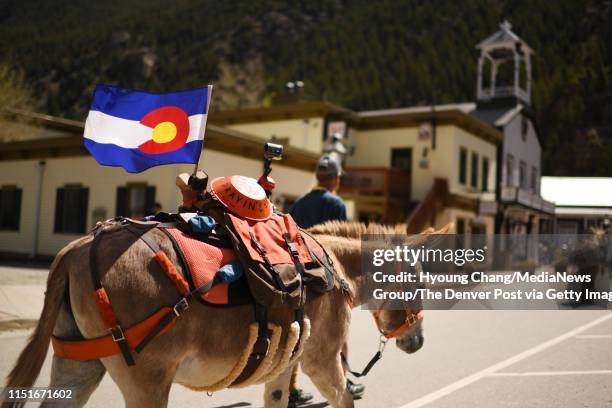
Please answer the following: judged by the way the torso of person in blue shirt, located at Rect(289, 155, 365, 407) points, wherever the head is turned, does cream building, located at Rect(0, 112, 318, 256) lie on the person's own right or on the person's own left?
on the person's own left

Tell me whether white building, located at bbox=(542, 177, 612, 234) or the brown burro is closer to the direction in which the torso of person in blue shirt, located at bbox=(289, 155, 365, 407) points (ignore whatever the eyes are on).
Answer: the white building

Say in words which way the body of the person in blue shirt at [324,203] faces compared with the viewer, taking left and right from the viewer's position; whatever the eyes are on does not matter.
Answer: facing away from the viewer and to the right of the viewer

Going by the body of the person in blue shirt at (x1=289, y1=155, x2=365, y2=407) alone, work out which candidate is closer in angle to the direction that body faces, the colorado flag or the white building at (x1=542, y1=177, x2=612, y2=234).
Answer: the white building

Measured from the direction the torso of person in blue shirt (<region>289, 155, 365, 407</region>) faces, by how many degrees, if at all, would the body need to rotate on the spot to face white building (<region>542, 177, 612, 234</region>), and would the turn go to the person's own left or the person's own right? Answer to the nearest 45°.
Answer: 0° — they already face it

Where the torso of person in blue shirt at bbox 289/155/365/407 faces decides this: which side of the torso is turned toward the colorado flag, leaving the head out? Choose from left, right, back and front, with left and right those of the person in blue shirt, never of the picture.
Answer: back

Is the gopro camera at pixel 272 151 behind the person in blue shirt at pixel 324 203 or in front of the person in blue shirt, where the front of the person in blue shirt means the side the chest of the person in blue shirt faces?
behind
